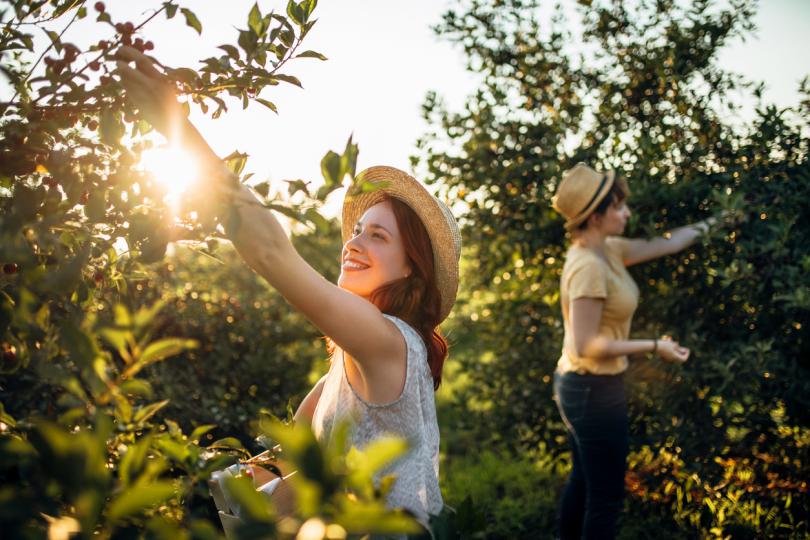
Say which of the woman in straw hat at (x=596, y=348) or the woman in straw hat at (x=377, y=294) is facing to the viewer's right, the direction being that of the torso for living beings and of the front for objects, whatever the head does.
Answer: the woman in straw hat at (x=596, y=348)

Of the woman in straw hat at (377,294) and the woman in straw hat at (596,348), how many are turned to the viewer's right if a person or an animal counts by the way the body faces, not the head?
1

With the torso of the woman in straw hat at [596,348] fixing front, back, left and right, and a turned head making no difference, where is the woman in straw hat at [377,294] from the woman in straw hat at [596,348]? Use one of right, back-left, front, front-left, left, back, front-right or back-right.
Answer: right

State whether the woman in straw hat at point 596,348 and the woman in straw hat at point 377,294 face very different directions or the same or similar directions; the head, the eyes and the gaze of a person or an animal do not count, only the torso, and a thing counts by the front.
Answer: very different directions

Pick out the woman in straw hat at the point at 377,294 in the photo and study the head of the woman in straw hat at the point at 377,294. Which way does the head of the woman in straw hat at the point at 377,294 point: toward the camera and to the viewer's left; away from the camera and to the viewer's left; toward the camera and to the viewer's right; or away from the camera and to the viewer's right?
toward the camera and to the viewer's left

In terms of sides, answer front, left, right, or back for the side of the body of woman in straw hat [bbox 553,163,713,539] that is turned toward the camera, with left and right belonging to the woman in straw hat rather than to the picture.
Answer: right

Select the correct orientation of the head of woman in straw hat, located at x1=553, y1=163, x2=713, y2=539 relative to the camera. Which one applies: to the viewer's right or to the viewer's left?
to the viewer's right

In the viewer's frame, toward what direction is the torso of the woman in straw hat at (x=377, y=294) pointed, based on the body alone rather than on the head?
to the viewer's left
